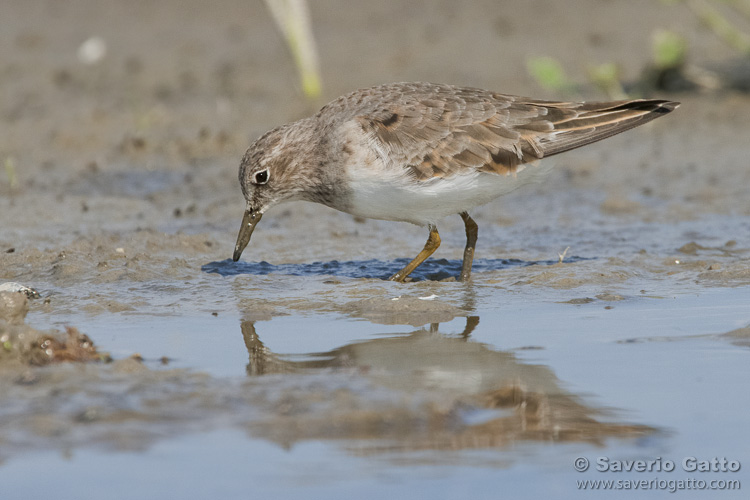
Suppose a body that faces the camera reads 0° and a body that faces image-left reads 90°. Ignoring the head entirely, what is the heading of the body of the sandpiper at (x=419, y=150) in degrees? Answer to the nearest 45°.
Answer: approximately 90°

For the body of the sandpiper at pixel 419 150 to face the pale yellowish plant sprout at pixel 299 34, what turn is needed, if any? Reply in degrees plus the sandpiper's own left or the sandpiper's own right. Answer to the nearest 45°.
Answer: approximately 90° to the sandpiper's own right
